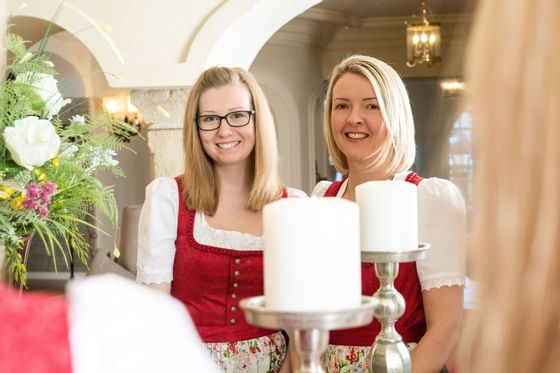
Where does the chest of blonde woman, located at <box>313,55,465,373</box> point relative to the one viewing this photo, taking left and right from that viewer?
facing the viewer and to the left of the viewer

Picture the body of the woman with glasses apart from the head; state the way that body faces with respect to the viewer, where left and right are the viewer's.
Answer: facing the viewer

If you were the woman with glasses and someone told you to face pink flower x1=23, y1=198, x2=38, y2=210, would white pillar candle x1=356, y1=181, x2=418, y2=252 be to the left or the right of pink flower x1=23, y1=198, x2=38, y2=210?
left

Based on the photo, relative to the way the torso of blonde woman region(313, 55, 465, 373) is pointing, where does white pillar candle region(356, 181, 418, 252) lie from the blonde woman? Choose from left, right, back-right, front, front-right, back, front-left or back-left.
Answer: front-left

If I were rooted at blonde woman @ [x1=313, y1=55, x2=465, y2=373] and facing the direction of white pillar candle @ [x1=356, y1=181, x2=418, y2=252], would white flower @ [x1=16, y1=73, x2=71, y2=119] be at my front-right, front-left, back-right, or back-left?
front-right

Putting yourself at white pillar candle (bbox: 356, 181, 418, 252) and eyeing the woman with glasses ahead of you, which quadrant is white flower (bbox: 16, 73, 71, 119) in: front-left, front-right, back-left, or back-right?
front-left

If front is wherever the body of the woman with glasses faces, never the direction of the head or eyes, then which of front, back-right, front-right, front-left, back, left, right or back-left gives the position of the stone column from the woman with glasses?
back

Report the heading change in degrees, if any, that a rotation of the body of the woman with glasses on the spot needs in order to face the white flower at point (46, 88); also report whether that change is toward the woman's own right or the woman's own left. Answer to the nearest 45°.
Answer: approximately 45° to the woman's own right

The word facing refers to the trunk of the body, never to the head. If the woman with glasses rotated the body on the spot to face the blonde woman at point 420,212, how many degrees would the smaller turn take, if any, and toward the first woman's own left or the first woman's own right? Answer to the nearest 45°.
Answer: approximately 45° to the first woman's own left

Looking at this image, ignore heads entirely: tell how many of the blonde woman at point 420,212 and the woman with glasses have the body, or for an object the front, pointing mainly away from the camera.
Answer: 0

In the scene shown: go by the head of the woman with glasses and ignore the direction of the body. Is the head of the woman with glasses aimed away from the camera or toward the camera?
toward the camera
